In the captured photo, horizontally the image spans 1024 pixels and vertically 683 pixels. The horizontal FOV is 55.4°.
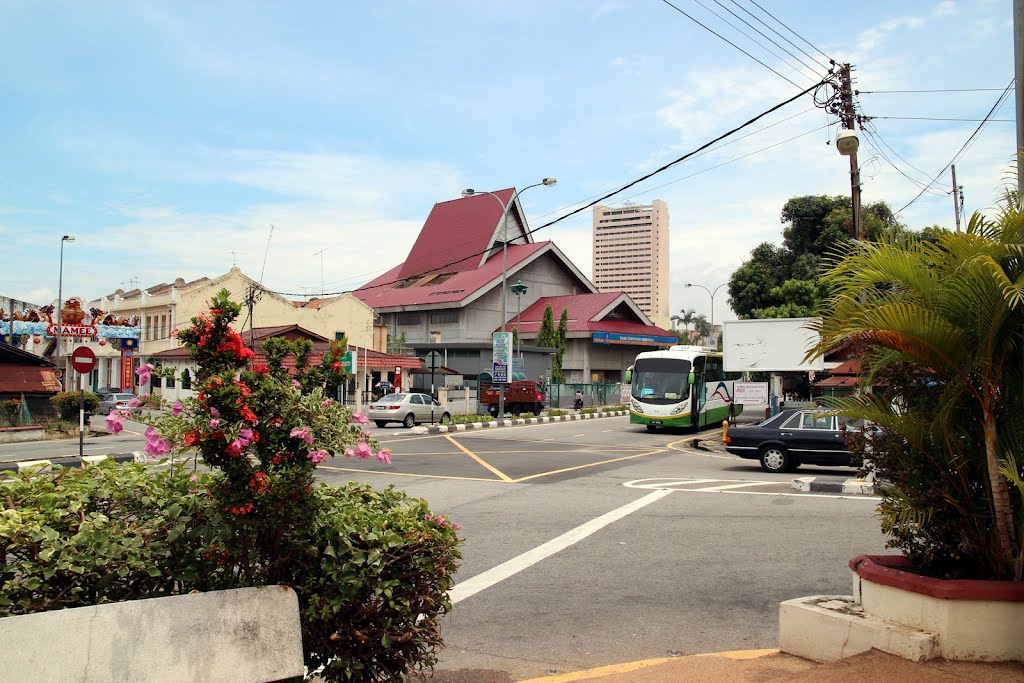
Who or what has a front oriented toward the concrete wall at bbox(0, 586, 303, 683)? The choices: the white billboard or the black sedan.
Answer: the white billboard

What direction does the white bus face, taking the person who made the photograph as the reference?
facing the viewer and to the left of the viewer

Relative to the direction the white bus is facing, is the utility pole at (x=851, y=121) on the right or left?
on its left

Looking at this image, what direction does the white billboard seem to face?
toward the camera

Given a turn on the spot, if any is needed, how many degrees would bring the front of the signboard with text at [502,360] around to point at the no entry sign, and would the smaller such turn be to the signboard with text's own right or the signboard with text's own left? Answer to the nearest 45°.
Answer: approximately 45° to the signboard with text's own right

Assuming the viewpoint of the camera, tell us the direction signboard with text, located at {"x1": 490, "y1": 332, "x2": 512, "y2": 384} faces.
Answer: facing the viewer
